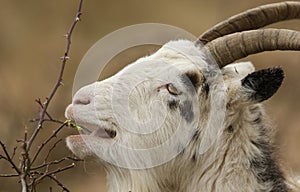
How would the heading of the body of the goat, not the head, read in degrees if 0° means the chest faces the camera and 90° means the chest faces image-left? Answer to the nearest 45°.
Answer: approximately 90°
